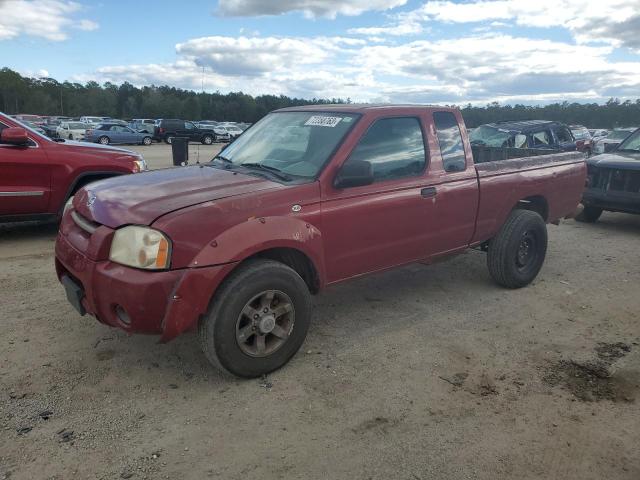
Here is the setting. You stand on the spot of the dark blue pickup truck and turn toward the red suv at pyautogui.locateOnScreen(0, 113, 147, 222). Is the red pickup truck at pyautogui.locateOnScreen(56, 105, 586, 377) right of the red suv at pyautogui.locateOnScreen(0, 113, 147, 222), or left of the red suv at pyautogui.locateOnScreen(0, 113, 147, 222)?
left

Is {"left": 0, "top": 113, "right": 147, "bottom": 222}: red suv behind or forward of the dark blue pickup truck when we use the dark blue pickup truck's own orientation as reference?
forward

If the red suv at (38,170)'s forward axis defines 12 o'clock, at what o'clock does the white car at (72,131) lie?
The white car is roughly at 9 o'clock from the red suv.

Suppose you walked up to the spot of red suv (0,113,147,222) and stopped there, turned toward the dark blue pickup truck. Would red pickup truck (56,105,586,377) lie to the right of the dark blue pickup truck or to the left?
right

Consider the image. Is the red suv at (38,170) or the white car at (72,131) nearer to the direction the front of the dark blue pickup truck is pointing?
the red suv

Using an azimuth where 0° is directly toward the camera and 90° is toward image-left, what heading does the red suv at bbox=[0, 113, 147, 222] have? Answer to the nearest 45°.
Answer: approximately 270°

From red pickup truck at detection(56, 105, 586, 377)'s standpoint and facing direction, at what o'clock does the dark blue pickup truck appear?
The dark blue pickup truck is roughly at 6 o'clock from the red pickup truck.

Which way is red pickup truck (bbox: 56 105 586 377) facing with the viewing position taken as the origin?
facing the viewer and to the left of the viewer

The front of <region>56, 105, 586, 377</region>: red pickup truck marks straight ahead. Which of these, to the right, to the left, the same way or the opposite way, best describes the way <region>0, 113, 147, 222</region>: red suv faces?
the opposite way

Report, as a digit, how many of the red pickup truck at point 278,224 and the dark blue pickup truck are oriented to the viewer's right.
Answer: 0
